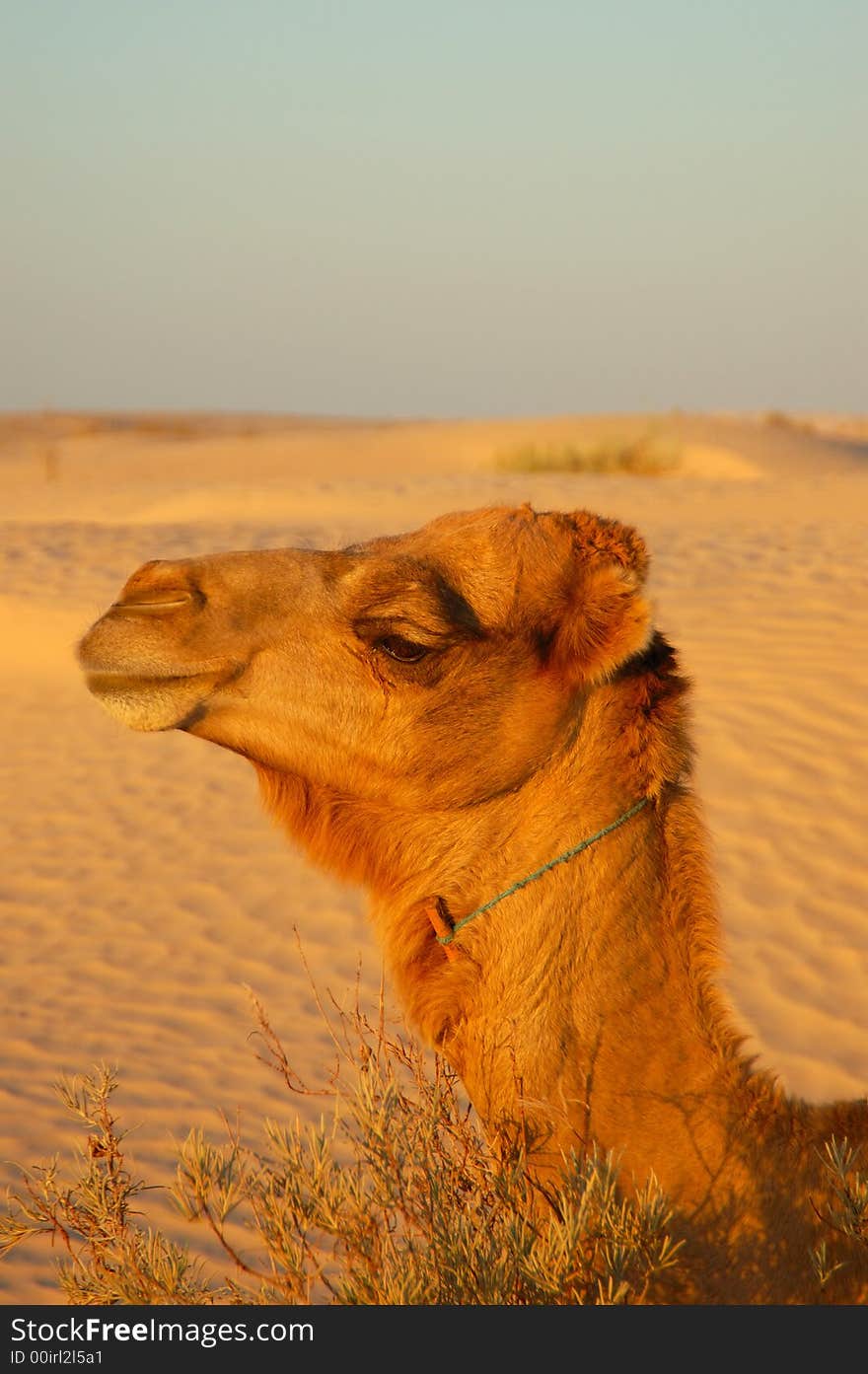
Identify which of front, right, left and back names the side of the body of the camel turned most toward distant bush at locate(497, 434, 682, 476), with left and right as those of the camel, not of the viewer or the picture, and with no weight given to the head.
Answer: right

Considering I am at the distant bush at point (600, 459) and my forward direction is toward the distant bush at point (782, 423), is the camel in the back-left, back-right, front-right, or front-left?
back-right

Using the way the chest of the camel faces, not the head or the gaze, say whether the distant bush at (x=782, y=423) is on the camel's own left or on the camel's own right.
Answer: on the camel's own right

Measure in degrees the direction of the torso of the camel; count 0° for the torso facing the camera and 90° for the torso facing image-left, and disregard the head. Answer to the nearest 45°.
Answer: approximately 90°
